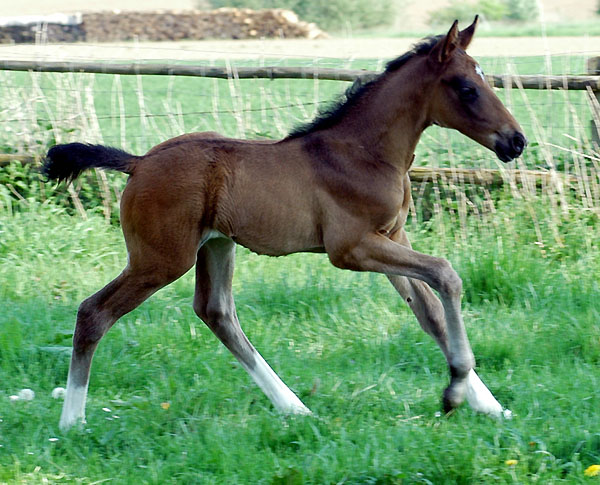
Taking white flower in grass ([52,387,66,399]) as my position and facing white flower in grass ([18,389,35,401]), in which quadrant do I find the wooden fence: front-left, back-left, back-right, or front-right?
back-right

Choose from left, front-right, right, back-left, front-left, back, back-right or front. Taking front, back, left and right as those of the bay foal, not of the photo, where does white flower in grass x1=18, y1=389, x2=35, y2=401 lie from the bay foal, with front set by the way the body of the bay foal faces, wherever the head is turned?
back

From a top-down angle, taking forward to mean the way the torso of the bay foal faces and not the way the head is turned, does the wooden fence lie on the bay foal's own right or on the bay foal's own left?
on the bay foal's own left

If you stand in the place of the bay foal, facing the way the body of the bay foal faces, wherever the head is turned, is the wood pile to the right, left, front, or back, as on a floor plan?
left

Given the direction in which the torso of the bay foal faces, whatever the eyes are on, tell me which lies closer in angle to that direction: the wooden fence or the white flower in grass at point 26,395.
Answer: the wooden fence

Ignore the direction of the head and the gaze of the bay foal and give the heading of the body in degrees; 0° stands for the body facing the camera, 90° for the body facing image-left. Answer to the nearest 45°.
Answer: approximately 270°
